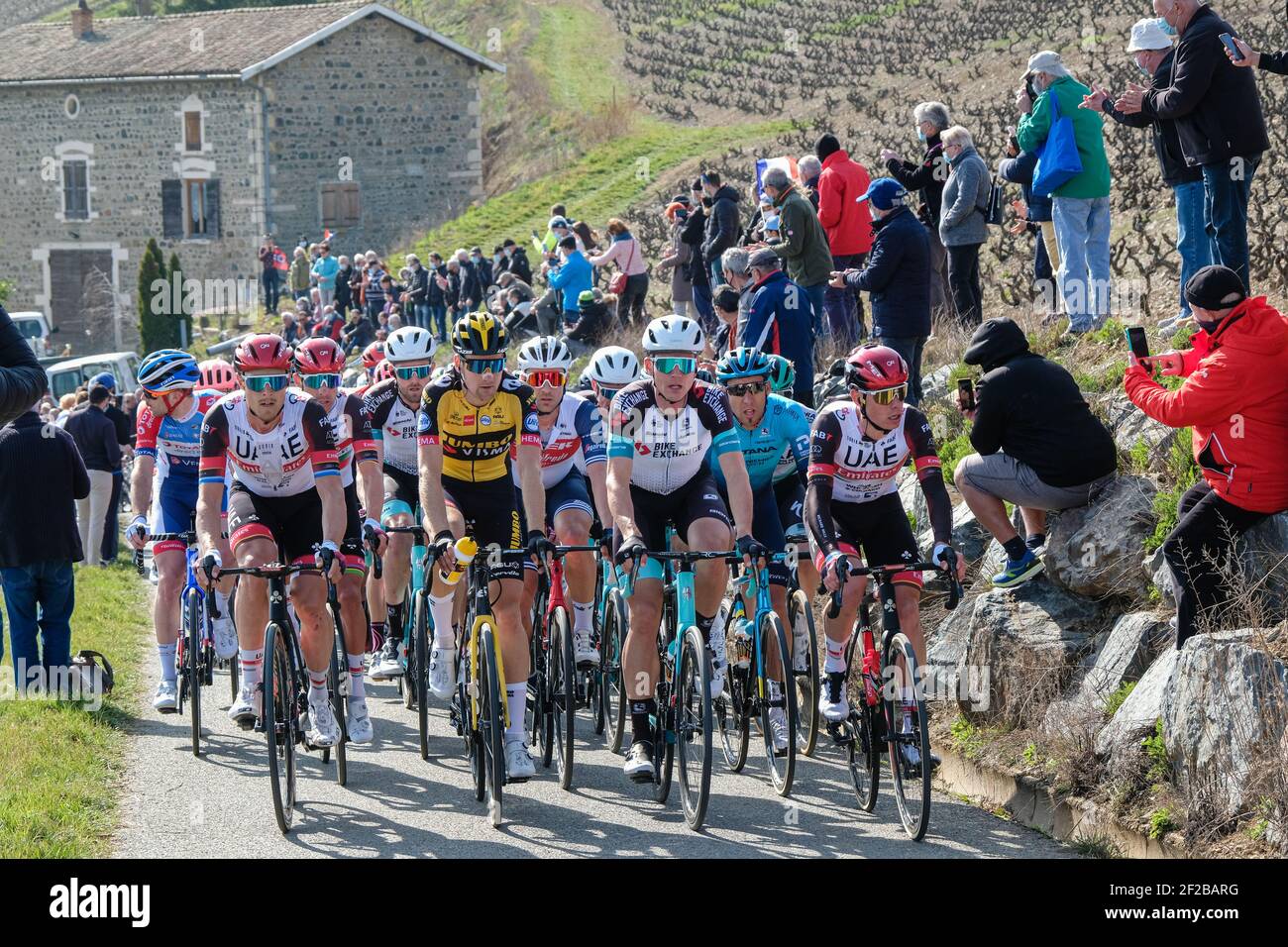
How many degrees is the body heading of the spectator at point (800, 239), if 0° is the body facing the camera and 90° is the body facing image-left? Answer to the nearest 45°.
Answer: approximately 90°

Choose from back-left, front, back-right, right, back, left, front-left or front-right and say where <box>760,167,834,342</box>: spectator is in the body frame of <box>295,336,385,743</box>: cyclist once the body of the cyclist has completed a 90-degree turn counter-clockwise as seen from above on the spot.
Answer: front-left

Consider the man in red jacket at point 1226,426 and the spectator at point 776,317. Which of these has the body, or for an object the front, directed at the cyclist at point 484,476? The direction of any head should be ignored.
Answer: the man in red jacket

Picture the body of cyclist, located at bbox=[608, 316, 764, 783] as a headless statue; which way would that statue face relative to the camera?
toward the camera

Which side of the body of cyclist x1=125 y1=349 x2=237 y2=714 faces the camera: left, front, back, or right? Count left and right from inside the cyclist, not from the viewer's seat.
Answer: front

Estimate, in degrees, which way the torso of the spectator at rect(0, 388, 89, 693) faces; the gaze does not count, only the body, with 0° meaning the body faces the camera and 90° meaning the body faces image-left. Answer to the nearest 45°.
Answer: approximately 180°

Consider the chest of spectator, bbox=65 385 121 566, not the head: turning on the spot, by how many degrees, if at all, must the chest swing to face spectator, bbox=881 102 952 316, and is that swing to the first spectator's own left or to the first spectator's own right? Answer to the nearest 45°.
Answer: approximately 90° to the first spectator's own right

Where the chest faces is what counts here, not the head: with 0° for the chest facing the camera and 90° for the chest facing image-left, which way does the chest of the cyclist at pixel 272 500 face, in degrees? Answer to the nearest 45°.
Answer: approximately 0°

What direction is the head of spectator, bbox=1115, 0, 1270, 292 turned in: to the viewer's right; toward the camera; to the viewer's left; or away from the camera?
to the viewer's left

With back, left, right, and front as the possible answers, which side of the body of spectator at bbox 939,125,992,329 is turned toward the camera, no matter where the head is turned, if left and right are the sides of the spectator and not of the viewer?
left

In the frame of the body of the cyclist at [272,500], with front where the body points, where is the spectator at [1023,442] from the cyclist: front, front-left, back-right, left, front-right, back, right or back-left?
left

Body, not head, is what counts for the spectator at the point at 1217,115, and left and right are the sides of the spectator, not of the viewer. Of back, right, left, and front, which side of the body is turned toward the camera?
left

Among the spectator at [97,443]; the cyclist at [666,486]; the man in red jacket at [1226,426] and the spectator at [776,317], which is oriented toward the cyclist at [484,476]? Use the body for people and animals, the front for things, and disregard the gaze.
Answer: the man in red jacket

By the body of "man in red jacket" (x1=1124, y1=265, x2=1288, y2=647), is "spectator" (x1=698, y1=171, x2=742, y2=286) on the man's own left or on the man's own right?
on the man's own right

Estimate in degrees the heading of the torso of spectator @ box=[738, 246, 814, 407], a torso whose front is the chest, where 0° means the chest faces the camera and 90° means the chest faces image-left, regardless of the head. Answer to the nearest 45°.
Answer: approximately 135°
